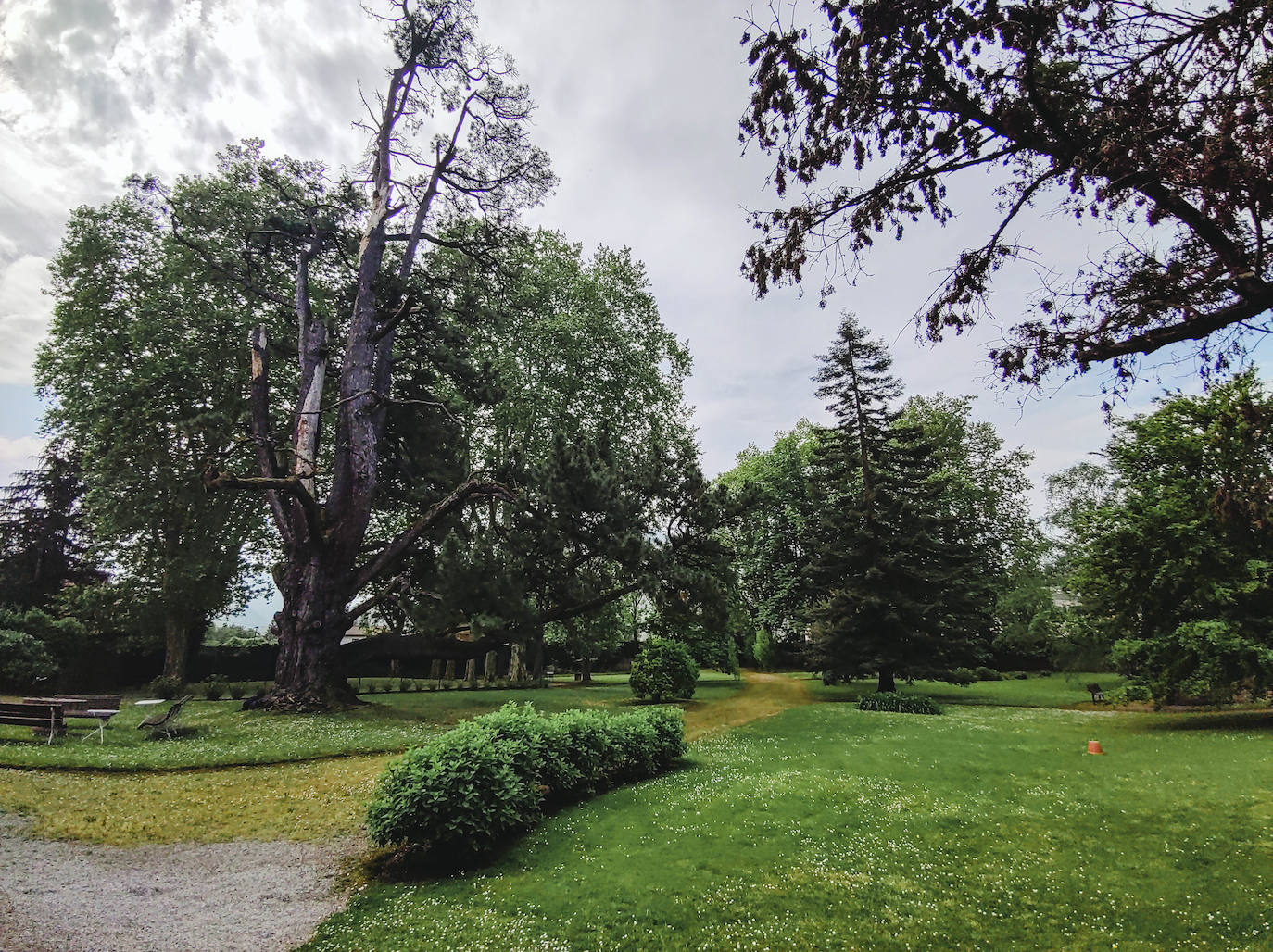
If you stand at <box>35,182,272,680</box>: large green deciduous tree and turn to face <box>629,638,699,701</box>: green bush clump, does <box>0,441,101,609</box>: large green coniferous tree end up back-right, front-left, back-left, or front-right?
back-left

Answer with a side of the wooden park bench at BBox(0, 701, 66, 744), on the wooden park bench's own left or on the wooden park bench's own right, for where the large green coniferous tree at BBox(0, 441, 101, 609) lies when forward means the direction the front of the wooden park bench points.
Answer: on the wooden park bench's own left
